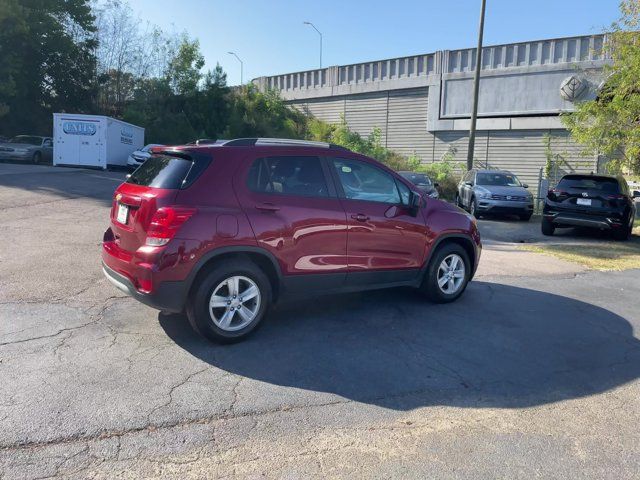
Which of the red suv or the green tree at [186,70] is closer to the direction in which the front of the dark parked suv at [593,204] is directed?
the green tree

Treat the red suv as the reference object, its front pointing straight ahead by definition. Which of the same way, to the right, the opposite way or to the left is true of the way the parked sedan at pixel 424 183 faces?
to the right

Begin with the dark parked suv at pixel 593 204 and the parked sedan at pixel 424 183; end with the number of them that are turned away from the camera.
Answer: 1

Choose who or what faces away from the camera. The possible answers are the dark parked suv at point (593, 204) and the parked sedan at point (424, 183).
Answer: the dark parked suv

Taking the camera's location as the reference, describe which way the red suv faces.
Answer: facing away from the viewer and to the right of the viewer

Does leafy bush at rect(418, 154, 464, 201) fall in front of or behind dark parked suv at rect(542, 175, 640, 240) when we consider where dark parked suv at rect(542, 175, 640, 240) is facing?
in front

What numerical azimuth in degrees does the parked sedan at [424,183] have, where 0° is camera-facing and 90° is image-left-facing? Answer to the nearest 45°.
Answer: approximately 315°

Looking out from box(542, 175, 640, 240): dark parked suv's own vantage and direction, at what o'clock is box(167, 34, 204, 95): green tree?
The green tree is roughly at 10 o'clock from the dark parked suv.

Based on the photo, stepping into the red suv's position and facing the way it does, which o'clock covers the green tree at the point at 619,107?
The green tree is roughly at 12 o'clock from the red suv.

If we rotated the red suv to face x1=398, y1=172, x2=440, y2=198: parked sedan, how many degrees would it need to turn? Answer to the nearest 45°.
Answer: approximately 45° to its left

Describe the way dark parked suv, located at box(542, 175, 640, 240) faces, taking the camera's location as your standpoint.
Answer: facing away from the viewer

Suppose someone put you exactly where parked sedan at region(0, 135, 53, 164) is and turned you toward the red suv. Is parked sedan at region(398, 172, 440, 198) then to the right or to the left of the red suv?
left
